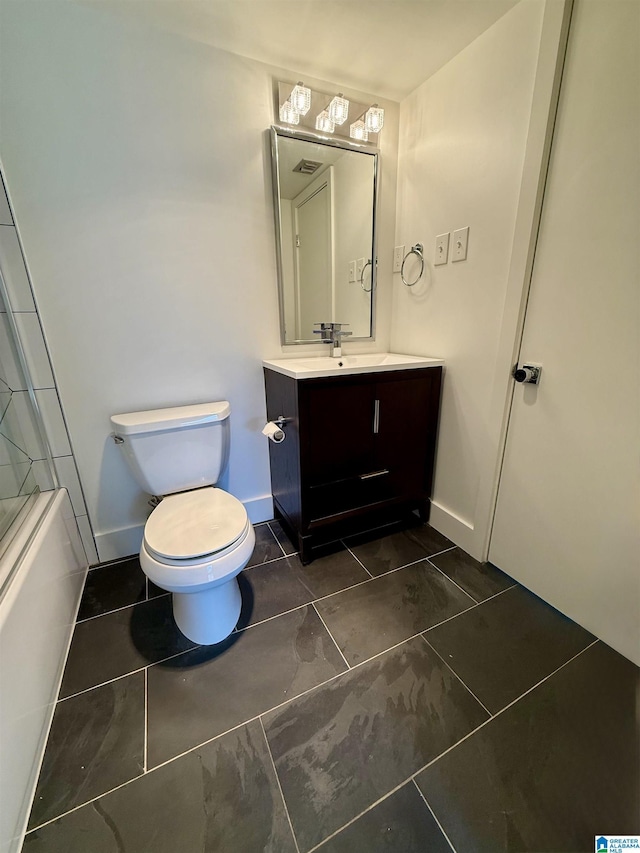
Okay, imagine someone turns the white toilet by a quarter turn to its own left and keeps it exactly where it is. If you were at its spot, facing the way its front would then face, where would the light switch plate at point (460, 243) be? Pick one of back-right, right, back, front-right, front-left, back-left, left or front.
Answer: front

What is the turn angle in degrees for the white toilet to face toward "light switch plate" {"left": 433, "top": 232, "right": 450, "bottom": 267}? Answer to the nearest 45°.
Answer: approximately 90° to its left

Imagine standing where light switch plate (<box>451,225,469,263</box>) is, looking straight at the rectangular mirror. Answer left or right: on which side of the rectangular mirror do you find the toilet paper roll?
left

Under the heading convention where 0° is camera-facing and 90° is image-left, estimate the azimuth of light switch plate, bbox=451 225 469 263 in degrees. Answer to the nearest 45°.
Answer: approximately 45°

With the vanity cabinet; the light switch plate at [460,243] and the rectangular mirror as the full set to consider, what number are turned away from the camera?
0

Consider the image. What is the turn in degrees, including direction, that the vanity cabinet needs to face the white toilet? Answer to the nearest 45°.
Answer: approximately 90° to its right

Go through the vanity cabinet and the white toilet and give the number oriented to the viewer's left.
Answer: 0

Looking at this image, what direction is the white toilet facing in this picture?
toward the camera

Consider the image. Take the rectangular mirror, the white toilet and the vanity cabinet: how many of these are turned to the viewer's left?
0

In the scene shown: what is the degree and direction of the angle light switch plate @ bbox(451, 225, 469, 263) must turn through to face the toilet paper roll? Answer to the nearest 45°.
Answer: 0° — it already faces it

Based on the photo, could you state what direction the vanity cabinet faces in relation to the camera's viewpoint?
facing the viewer and to the right of the viewer
